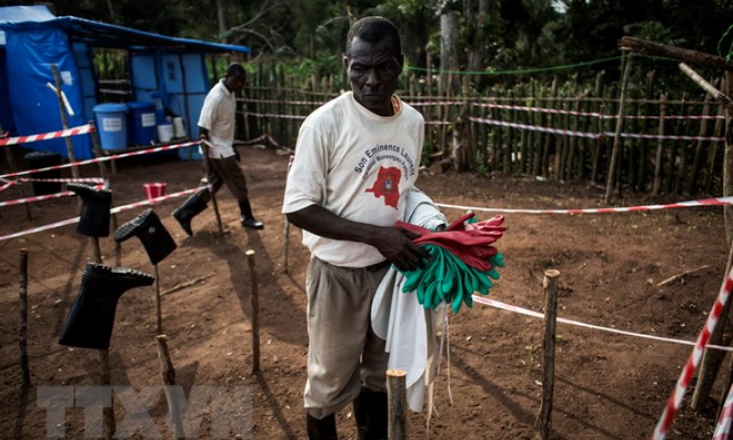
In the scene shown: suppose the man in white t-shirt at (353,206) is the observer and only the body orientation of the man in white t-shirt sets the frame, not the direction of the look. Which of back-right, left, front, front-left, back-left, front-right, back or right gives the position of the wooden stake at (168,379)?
back-right

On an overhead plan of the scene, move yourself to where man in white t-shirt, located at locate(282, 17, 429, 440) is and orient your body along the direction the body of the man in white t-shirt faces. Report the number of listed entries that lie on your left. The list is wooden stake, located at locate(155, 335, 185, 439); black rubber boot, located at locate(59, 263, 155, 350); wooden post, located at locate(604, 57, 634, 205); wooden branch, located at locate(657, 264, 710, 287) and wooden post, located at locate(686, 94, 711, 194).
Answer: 3

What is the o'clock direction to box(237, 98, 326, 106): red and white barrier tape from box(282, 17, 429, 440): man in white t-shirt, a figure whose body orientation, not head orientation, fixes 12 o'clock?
The red and white barrier tape is roughly at 7 o'clock from the man in white t-shirt.

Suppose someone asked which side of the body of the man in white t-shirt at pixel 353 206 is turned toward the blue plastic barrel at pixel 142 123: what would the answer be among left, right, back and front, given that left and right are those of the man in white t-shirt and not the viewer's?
back

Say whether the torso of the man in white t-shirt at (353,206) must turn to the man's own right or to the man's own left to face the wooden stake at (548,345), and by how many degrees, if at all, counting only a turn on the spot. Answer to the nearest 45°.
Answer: approximately 45° to the man's own left

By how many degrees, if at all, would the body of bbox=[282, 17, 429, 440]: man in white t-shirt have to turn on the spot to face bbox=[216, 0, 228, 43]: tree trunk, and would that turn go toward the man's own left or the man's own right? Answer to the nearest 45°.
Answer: approximately 135° to the man's own left

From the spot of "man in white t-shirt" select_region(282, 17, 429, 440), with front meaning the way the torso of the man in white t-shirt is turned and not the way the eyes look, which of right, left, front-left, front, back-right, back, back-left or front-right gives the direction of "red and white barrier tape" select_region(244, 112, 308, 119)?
back-left

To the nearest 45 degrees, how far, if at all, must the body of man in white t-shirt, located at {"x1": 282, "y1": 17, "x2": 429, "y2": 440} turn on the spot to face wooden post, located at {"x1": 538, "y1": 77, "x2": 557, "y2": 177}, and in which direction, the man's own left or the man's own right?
approximately 90° to the man's own left

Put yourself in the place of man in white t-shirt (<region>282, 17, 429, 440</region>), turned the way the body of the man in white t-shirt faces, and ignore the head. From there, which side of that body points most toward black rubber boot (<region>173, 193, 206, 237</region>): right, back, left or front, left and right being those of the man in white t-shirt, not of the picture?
back

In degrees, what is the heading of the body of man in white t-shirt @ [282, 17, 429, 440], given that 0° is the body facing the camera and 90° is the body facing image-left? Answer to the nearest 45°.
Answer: approximately 315°
